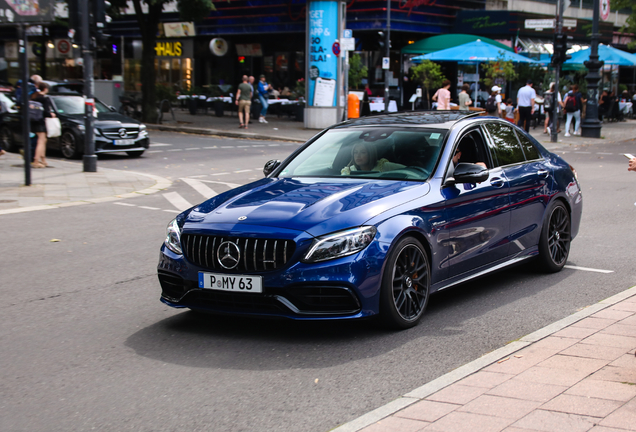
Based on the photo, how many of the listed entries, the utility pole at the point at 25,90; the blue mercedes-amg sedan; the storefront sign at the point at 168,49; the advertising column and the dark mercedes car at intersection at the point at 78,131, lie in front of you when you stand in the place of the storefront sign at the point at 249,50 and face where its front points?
4

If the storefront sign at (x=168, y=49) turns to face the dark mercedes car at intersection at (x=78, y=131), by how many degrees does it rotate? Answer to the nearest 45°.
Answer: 0° — it already faces it

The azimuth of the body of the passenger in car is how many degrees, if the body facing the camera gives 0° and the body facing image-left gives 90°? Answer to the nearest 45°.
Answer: approximately 45°

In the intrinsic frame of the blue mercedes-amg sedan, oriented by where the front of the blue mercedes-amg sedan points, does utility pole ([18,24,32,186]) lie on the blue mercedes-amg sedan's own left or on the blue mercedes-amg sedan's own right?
on the blue mercedes-amg sedan's own right

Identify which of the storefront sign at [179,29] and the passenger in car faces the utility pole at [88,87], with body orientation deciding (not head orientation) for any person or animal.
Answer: the storefront sign

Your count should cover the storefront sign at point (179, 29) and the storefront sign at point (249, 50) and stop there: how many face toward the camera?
2

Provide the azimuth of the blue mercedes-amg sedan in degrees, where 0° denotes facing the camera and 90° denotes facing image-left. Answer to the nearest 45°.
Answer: approximately 45°

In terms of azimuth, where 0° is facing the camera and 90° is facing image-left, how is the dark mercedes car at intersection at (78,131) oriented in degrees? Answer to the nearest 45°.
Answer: approximately 315°

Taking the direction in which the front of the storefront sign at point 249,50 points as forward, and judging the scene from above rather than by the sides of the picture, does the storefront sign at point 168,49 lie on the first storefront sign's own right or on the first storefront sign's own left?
on the first storefront sign's own right

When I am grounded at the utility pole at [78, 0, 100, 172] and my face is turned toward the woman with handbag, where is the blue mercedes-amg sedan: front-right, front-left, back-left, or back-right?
back-left

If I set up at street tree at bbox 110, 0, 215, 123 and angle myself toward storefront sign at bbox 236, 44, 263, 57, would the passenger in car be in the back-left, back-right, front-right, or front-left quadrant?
back-right

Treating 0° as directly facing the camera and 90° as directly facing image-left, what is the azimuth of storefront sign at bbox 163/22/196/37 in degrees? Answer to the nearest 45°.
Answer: approximately 0°

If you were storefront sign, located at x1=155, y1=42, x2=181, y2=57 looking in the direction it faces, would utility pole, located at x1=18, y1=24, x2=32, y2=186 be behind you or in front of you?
in front
